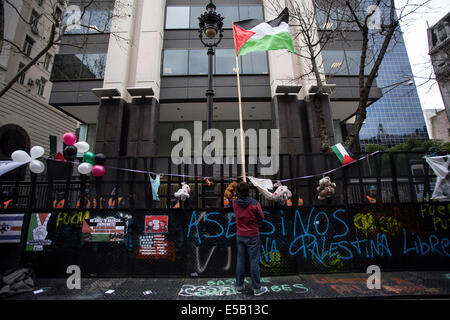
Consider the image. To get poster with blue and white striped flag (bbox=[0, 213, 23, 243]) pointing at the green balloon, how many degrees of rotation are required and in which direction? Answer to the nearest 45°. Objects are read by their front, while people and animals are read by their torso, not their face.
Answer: approximately 45° to its left

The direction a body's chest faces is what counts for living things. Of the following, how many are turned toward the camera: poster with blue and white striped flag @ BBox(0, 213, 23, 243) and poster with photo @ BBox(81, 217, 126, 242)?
2

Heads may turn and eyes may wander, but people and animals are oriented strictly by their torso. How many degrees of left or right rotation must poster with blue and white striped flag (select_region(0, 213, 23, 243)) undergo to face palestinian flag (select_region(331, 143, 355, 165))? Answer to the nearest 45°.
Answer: approximately 45° to its left

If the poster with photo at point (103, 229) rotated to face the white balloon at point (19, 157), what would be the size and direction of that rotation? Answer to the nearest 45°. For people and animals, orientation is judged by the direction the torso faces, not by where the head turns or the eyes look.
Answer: approximately 90° to its right

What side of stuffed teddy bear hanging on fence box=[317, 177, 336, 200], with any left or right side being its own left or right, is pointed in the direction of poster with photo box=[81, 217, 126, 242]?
right

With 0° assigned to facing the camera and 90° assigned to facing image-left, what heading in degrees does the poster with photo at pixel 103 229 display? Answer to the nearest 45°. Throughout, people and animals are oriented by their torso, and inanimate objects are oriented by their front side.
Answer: approximately 0°
